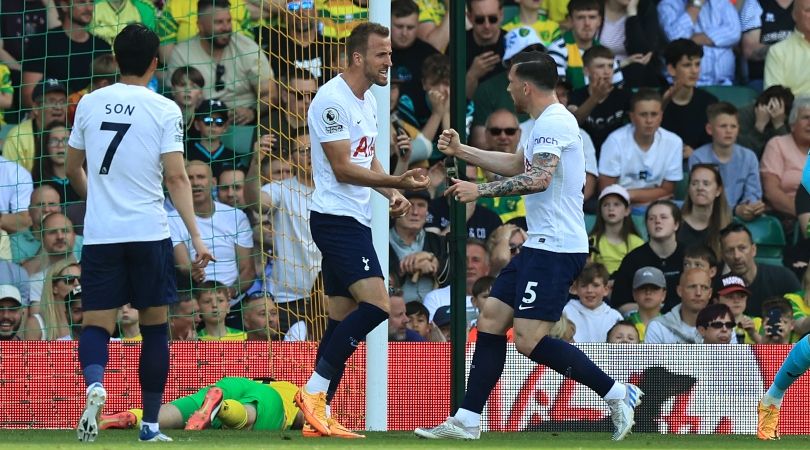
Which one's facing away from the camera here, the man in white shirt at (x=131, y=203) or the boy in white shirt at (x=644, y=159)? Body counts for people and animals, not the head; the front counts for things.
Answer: the man in white shirt at (x=131, y=203)

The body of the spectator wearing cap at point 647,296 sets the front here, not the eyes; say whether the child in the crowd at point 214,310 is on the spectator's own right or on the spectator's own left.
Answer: on the spectator's own right

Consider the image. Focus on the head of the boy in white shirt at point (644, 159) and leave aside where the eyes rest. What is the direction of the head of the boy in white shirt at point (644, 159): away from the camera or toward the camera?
toward the camera

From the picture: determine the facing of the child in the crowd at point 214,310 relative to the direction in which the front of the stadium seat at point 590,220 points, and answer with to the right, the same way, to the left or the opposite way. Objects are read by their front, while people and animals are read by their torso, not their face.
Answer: the same way

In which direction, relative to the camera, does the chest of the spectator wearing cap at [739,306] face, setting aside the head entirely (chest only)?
toward the camera

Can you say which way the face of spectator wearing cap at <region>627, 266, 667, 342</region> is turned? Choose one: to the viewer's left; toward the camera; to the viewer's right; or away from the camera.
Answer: toward the camera

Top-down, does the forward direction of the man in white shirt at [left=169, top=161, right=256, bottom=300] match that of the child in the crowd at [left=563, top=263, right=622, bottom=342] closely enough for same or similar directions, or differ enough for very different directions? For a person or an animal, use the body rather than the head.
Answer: same or similar directions

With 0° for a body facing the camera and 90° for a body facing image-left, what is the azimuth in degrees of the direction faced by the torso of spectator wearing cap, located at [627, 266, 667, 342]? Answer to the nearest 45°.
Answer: approximately 0°

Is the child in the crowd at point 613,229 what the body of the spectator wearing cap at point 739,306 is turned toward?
no

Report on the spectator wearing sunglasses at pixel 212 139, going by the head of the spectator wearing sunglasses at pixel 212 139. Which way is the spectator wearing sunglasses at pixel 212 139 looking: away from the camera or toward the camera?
toward the camera

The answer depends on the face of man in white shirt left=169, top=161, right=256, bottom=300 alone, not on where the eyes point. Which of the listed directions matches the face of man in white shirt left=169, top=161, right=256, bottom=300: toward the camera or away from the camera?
toward the camera

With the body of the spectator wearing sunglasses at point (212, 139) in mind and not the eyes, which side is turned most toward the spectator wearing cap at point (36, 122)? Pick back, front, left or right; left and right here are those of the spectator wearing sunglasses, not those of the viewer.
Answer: right

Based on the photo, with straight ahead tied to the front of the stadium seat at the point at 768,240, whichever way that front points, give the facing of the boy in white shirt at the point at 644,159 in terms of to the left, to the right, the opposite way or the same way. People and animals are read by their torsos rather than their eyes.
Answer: the same way

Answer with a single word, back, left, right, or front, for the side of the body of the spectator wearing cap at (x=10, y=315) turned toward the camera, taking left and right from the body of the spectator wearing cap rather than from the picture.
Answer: front

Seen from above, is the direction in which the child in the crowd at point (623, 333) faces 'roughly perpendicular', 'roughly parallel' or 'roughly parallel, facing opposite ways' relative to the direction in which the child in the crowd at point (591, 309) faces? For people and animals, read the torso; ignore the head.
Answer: roughly parallel

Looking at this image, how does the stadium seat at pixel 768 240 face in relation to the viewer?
toward the camera

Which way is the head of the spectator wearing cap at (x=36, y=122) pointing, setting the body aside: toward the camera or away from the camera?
toward the camera

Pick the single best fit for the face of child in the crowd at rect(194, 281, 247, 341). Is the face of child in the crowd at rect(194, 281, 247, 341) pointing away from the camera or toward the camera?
toward the camera
